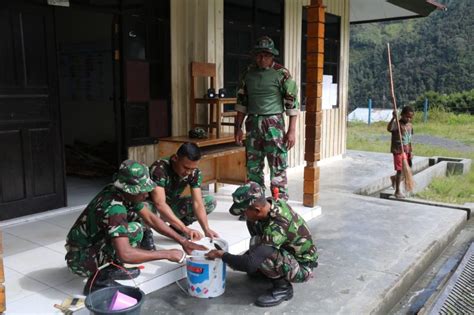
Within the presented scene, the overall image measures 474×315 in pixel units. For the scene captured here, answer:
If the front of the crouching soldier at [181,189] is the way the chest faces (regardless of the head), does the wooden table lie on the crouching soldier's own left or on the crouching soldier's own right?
on the crouching soldier's own left

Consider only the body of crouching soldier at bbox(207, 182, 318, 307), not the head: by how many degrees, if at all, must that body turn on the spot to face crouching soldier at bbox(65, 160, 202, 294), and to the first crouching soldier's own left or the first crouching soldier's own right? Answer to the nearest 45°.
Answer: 0° — they already face them

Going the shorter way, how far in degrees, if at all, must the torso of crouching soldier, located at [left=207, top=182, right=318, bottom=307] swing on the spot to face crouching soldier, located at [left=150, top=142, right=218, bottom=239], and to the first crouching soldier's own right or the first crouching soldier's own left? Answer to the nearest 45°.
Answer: approximately 45° to the first crouching soldier's own right

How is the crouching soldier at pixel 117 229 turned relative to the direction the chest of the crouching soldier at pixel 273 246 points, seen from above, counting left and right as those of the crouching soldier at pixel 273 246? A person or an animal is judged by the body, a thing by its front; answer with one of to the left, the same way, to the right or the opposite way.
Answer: the opposite way

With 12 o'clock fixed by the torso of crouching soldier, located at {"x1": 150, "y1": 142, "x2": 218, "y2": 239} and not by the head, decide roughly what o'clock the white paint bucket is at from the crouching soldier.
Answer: The white paint bucket is roughly at 1 o'clock from the crouching soldier.

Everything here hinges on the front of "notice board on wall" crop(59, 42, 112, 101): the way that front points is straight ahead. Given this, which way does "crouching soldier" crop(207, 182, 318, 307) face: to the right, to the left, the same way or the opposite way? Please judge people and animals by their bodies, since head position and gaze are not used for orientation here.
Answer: to the right

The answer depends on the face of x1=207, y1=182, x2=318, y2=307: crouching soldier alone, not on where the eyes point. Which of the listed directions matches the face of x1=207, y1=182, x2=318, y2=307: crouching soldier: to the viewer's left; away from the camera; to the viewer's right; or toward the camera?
to the viewer's left

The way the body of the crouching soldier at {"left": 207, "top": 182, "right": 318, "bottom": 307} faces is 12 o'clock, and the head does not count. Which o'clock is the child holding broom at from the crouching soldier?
The child holding broom is roughly at 4 o'clock from the crouching soldier.

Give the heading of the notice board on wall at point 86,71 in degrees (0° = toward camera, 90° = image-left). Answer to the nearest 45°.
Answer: approximately 0°

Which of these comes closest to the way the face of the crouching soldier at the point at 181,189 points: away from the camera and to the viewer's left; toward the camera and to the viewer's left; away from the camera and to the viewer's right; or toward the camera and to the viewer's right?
toward the camera and to the viewer's right

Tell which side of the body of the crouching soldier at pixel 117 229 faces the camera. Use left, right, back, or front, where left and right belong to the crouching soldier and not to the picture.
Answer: right

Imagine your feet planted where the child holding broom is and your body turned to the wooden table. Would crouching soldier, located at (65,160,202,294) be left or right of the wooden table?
left

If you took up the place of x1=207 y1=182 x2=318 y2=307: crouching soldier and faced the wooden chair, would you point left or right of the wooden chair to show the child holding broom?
right

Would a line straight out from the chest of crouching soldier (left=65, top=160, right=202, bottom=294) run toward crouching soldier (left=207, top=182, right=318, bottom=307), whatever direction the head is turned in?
yes

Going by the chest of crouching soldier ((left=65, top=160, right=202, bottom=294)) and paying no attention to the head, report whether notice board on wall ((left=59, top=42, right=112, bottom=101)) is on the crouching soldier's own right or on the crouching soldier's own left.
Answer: on the crouching soldier's own left

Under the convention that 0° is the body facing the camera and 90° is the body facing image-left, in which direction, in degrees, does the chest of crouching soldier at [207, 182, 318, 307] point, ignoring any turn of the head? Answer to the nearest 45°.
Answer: approximately 90°
